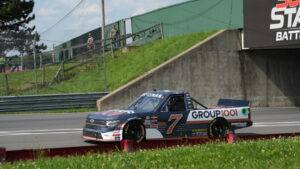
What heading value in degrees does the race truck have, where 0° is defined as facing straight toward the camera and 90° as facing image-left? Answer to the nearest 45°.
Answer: approximately 45°

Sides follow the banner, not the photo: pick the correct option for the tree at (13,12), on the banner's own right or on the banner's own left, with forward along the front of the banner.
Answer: on the banner's own right

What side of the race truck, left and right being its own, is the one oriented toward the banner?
back

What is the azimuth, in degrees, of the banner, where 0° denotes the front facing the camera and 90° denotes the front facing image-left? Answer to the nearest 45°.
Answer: approximately 0°

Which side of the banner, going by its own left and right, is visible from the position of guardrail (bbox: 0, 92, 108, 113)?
right

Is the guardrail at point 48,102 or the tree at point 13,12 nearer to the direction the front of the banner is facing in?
the guardrail

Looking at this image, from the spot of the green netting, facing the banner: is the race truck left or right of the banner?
right

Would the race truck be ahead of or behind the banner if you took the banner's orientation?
ahead
